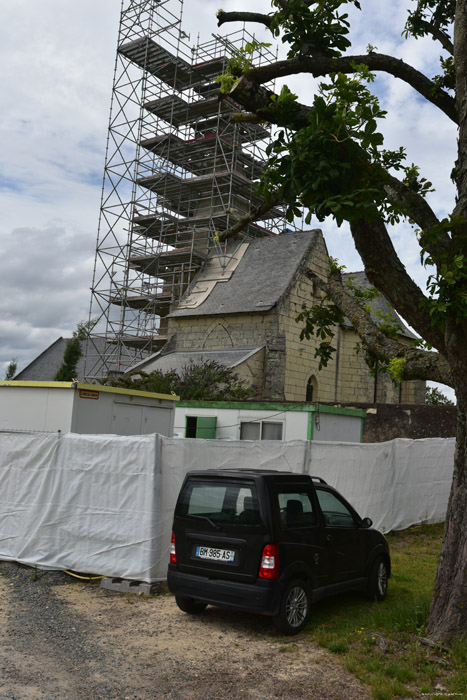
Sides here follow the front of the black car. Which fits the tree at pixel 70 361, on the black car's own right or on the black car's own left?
on the black car's own left

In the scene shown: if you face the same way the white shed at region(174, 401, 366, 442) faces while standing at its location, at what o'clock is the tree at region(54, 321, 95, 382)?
The tree is roughly at 5 o'clock from the white shed.

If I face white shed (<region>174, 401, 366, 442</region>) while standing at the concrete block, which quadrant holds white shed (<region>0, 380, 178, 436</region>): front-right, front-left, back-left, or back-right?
front-left

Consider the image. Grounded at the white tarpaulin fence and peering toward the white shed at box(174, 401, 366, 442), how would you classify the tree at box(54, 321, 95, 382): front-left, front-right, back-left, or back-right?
front-left

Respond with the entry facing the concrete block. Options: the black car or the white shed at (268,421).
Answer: the white shed

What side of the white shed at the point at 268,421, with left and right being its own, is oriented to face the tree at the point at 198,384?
back

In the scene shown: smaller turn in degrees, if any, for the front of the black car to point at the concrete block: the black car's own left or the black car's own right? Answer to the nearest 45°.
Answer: approximately 90° to the black car's own left

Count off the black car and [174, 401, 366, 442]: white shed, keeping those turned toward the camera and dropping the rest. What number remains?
1

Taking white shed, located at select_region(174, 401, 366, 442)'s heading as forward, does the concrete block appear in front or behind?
in front

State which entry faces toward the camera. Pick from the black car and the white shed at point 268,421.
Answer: the white shed

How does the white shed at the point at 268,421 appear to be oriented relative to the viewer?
toward the camera

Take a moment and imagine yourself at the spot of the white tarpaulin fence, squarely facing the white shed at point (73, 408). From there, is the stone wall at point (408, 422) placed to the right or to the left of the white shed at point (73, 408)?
right

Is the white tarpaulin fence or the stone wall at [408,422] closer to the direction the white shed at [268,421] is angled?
the white tarpaulin fence

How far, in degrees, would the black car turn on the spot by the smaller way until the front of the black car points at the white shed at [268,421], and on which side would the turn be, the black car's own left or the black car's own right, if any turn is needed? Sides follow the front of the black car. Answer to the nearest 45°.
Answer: approximately 45° to the black car's own left

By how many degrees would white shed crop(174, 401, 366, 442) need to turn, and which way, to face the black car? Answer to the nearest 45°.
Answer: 0° — it already faces it

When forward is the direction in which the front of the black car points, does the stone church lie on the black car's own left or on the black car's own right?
on the black car's own left

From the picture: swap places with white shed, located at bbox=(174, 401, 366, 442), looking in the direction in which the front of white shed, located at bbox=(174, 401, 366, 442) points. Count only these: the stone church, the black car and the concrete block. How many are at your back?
1

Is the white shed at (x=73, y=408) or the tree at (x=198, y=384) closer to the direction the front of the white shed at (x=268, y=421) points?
the white shed

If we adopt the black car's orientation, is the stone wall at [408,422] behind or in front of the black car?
in front

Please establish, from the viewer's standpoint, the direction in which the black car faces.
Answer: facing away from the viewer and to the right of the viewer
